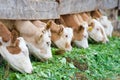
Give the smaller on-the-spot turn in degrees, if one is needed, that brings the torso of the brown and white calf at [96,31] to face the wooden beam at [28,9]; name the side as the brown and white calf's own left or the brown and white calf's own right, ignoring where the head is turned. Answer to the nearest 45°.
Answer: approximately 135° to the brown and white calf's own right

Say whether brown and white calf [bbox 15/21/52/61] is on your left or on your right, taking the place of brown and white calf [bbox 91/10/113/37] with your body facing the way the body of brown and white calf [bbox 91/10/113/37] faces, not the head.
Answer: on your right

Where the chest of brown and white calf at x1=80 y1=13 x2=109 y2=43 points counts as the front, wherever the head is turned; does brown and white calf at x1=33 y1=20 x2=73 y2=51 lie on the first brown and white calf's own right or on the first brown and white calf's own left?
on the first brown and white calf's own right
